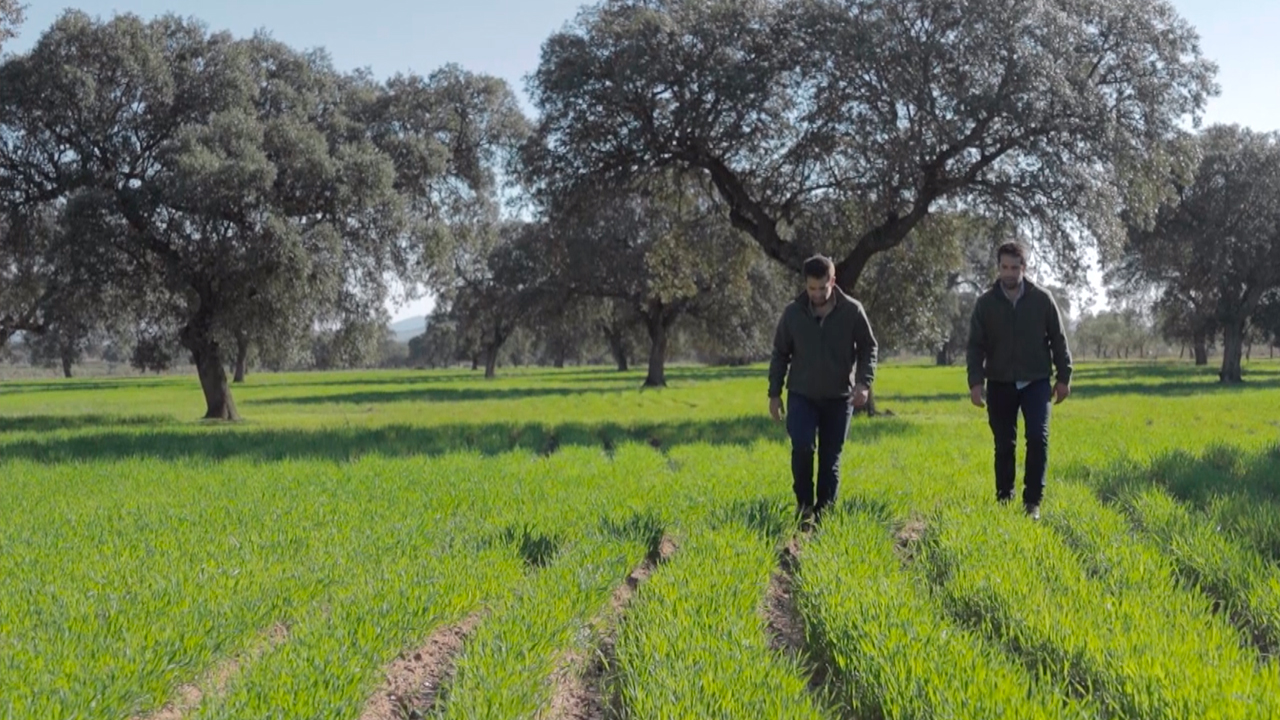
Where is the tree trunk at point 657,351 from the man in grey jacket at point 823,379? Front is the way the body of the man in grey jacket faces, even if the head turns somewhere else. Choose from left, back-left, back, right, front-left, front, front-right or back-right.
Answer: back

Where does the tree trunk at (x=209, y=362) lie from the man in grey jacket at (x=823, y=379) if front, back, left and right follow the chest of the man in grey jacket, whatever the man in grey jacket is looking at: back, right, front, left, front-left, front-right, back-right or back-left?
back-right

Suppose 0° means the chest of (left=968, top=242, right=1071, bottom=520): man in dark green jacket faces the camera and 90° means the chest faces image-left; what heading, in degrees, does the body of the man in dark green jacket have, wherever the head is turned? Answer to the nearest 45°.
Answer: approximately 0°

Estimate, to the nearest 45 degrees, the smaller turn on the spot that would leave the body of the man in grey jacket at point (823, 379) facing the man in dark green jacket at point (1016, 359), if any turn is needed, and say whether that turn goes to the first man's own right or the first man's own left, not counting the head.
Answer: approximately 90° to the first man's own left

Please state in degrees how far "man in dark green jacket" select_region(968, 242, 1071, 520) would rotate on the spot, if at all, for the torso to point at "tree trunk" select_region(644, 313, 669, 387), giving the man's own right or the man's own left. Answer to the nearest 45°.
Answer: approximately 135° to the man's own right

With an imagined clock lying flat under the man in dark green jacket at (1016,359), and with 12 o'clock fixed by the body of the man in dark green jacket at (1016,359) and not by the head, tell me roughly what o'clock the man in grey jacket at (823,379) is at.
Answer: the man in grey jacket at (823,379) is roughly at 2 o'clock from the man in dark green jacket at (1016,359).

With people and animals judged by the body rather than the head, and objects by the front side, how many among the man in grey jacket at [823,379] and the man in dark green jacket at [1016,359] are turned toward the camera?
2

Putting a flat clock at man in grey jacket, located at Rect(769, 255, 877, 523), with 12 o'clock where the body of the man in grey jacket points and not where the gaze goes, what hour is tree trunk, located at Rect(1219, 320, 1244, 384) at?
The tree trunk is roughly at 7 o'clock from the man in grey jacket.

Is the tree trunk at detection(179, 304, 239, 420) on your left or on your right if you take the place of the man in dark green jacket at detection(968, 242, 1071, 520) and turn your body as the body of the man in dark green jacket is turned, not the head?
on your right
